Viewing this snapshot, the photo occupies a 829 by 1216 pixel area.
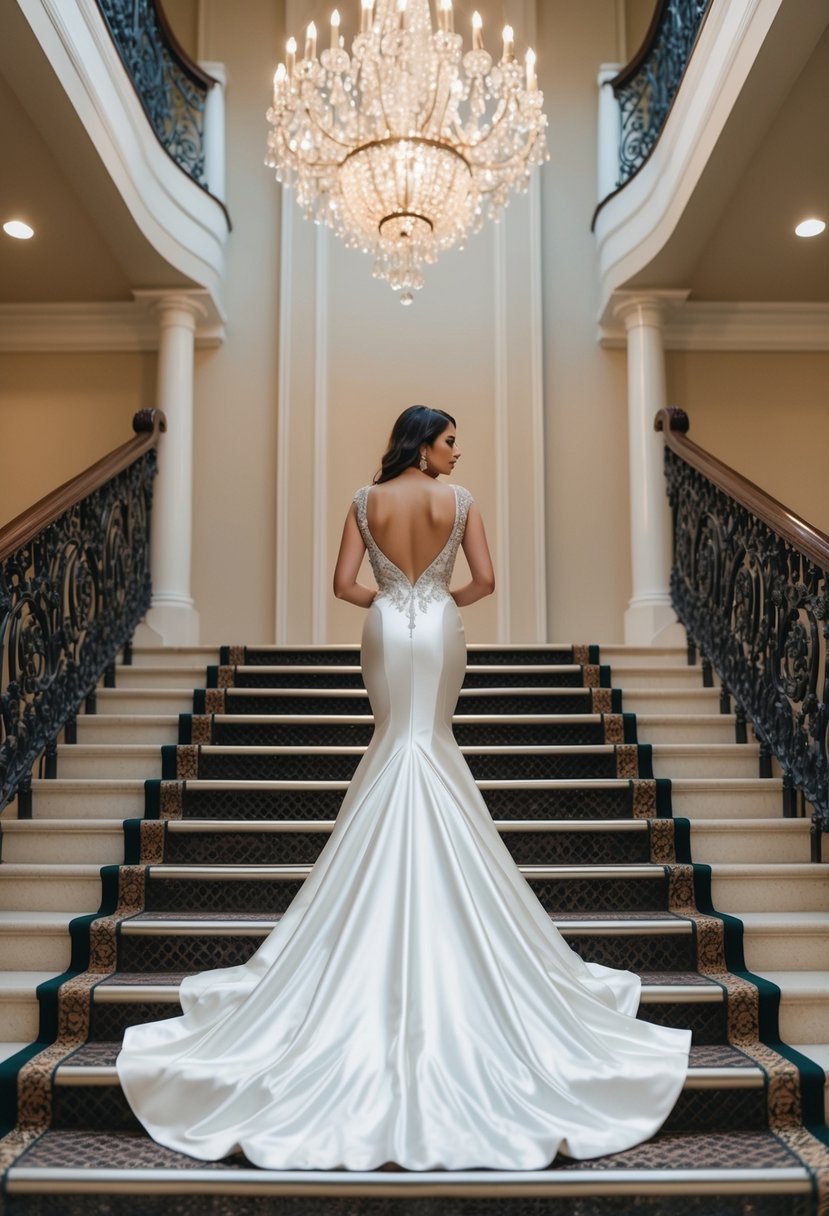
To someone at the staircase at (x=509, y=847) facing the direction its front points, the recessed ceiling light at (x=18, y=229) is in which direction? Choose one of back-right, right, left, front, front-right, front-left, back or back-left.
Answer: back-right

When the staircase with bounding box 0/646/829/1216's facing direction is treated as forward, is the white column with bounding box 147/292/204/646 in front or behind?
behind

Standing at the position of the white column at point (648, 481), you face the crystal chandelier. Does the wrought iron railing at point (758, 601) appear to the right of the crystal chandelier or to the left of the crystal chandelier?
left

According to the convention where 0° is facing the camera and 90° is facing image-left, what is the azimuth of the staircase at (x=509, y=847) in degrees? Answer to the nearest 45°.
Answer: approximately 0°
